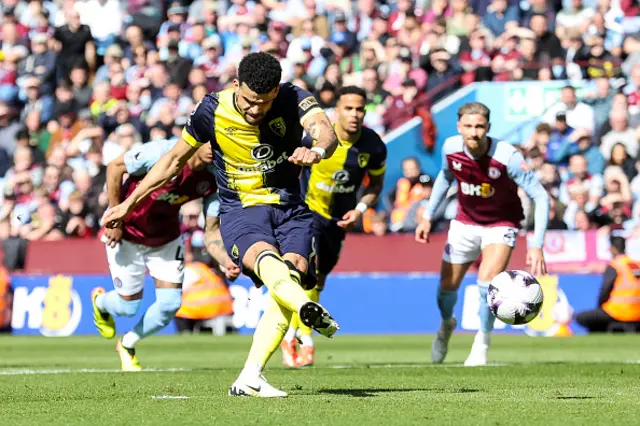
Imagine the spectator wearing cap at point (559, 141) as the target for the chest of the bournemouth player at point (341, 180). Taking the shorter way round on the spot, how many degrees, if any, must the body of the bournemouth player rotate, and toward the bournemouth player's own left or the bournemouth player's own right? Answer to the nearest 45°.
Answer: approximately 135° to the bournemouth player's own left

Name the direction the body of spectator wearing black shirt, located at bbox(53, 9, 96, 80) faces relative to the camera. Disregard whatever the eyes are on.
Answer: toward the camera

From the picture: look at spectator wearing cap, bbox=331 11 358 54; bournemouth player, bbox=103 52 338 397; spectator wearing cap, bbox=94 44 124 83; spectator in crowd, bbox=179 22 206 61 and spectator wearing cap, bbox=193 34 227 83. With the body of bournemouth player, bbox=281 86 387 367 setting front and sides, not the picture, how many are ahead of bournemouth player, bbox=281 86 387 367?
1

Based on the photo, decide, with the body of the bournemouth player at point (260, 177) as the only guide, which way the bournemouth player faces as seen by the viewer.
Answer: toward the camera

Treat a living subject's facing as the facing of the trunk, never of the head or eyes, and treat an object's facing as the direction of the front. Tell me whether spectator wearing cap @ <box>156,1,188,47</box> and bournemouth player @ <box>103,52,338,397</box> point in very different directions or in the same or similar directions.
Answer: same or similar directions

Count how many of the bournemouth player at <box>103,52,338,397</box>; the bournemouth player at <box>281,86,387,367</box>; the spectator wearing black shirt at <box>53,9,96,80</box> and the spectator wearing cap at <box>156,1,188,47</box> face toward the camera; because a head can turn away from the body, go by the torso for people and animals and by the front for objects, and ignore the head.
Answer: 4

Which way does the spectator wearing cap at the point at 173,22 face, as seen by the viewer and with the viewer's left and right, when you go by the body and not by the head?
facing the viewer

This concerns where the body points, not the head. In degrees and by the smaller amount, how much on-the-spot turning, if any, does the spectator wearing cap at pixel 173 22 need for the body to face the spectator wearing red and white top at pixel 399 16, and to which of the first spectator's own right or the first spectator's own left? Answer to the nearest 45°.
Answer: approximately 45° to the first spectator's own left

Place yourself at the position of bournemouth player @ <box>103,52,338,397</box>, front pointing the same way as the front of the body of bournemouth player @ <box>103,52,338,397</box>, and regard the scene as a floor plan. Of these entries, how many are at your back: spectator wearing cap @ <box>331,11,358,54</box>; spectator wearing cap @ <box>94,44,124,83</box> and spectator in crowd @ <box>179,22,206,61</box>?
3

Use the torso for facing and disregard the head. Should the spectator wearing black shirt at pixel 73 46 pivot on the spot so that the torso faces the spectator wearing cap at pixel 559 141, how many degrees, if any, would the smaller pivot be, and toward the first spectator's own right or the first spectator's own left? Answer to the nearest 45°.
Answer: approximately 45° to the first spectator's own left

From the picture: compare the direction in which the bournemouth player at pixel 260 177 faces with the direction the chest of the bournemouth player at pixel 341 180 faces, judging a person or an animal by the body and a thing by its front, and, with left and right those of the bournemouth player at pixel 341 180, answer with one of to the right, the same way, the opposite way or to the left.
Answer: the same way

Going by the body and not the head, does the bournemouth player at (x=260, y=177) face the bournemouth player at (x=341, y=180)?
no

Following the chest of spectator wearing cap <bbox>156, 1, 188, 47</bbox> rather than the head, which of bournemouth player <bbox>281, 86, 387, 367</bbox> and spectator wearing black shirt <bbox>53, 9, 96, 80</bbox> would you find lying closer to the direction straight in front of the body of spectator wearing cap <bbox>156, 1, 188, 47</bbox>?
the bournemouth player

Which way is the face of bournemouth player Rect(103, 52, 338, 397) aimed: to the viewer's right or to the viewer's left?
to the viewer's right

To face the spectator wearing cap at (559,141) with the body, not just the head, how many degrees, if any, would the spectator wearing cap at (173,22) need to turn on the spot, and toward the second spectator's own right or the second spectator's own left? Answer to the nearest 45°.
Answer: approximately 45° to the second spectator's own left

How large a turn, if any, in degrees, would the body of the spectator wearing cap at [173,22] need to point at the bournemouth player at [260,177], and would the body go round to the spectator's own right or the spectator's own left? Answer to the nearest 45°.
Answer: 0° — they already face them
